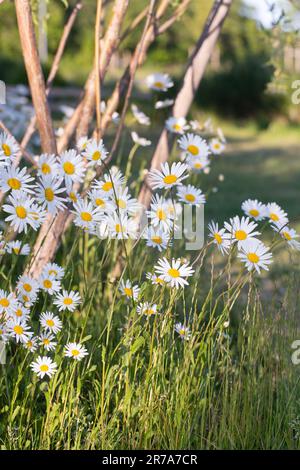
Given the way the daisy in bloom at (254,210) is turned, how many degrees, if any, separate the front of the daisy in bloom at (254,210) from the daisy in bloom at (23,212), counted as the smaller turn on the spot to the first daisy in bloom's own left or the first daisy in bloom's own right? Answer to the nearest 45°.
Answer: approximately 45° to the first daisy in bloom's own right

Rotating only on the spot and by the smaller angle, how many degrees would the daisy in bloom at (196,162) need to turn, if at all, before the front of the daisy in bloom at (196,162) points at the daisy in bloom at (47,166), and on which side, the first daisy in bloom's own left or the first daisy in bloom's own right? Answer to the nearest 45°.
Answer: approximately 45° to the first daisy in bloom's own right
